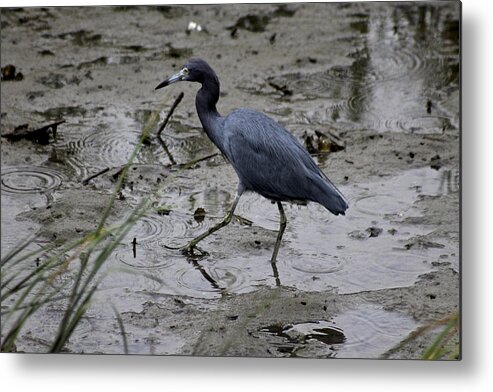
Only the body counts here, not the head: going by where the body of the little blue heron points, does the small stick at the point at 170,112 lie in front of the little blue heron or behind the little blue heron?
in front

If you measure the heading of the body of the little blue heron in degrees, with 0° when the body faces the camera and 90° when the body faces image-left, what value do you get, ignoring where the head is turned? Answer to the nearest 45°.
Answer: approximately 90°

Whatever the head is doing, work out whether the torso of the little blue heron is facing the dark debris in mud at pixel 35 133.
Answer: yes

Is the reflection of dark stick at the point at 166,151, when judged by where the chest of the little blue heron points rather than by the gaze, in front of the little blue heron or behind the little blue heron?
in front

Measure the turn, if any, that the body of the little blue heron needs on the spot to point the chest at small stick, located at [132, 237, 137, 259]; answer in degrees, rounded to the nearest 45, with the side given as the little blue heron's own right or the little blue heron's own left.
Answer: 0° — it already faces it
